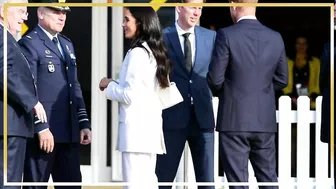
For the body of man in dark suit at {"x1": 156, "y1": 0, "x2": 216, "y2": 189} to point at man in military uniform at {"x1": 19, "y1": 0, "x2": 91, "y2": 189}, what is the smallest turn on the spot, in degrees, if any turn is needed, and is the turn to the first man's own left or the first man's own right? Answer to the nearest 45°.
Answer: approximately 90° to the first man's own right

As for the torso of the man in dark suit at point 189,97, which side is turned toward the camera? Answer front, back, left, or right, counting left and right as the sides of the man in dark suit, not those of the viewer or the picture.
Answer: front

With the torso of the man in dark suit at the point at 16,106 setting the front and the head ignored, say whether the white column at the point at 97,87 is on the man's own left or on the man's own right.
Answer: on the man's own left

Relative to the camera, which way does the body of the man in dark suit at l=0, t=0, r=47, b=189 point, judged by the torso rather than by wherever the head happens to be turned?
to the viewer's right

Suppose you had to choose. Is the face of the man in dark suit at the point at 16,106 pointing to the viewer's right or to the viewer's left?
to the viewer's right

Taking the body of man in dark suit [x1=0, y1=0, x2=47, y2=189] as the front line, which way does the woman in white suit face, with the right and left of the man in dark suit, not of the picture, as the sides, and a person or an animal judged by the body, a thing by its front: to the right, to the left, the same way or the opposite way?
the opposite way

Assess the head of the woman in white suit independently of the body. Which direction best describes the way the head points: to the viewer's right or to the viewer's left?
to the viewer's left

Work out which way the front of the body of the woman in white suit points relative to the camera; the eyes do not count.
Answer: to the viewer's left

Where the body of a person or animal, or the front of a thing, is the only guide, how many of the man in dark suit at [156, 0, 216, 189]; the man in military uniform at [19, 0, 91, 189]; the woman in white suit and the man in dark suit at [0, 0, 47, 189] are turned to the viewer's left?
1

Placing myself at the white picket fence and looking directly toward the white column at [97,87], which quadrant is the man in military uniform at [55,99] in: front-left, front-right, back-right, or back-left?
front-left

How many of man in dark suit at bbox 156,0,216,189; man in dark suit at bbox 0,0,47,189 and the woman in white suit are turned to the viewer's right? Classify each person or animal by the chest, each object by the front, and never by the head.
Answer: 1

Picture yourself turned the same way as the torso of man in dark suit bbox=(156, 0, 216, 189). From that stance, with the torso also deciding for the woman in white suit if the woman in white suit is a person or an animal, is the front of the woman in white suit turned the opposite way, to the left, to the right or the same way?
to the right

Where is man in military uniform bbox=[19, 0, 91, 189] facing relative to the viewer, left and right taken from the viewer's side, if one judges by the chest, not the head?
facing the viewer and to the right of the viewer

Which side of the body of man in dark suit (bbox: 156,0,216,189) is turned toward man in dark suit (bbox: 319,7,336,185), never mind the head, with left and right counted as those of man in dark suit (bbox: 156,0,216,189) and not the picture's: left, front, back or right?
left

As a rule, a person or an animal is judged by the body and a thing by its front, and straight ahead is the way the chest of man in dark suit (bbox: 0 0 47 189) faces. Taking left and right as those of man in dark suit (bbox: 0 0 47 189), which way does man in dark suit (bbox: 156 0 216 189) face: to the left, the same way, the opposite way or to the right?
to the right
